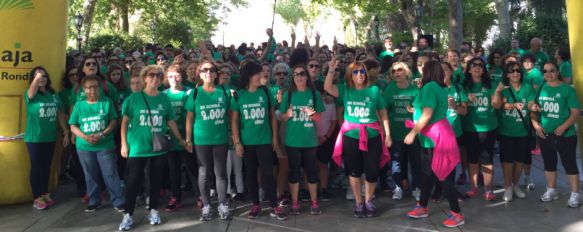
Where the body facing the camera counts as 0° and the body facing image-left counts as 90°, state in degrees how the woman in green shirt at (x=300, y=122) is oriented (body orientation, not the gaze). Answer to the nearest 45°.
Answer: approximately 0°

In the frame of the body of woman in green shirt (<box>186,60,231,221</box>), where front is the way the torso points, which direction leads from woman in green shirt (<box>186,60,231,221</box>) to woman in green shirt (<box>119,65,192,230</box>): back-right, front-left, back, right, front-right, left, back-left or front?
right

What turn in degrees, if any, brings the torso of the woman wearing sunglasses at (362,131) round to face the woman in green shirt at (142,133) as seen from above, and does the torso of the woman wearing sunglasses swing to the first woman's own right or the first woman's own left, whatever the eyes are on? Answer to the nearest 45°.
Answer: approximately 90° to the first woman's own right

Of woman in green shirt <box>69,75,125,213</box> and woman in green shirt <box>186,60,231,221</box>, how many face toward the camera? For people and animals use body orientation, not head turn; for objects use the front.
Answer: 2

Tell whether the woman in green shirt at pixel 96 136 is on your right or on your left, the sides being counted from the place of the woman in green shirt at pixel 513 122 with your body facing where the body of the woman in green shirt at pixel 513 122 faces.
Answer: on your right
